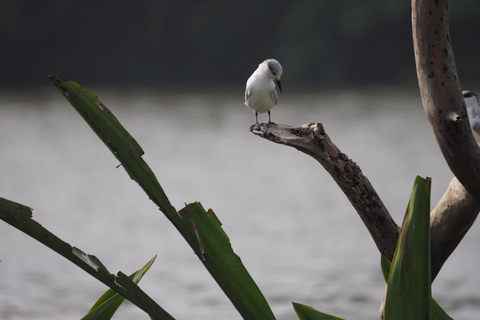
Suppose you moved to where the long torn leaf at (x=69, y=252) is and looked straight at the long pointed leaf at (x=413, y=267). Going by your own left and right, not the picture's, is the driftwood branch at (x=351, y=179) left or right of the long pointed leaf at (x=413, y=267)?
left

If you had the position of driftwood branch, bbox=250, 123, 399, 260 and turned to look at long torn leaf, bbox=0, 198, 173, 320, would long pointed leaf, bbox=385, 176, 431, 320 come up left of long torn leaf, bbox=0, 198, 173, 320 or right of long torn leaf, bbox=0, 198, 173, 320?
left

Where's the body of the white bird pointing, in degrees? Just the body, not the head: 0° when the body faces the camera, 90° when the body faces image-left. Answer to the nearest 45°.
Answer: approximately 0°
